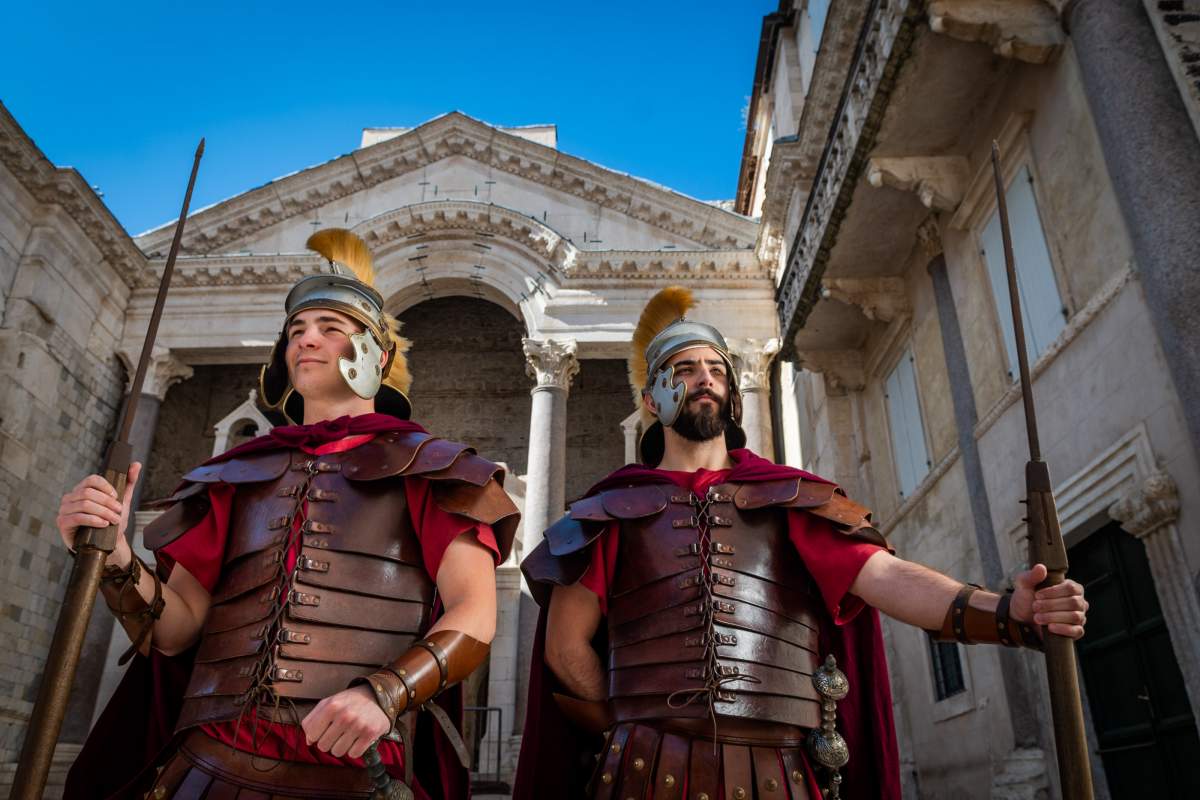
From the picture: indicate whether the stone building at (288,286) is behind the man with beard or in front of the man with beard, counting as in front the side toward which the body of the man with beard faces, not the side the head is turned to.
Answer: behind

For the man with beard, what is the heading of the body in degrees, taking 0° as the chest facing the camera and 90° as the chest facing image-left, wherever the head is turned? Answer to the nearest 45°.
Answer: approximately 0°

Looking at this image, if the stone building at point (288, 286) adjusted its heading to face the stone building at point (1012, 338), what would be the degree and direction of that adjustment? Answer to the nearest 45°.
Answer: approximately 45° to its left

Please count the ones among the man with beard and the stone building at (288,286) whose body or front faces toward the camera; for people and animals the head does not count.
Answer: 2

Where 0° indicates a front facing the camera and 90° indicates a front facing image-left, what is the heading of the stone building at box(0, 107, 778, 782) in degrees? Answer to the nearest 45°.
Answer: approximately 0°

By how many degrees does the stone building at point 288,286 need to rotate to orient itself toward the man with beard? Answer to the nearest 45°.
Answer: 0° — it already faces them
